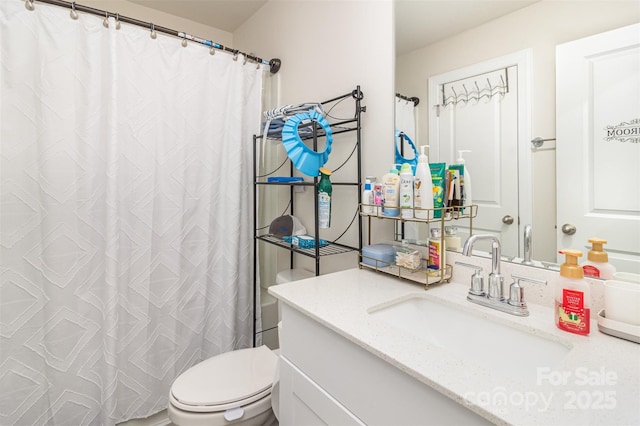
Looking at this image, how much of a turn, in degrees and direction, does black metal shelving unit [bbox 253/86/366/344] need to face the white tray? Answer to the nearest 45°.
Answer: approximately 90° to its left

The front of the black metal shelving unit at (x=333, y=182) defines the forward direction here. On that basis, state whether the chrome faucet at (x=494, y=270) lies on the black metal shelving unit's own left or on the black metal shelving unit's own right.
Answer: on the black metal shelving unit's own left

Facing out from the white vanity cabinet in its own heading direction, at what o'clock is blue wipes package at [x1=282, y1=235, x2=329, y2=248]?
The blue wipes package is roughly at 4 o'clock from the white vanity cabinet.

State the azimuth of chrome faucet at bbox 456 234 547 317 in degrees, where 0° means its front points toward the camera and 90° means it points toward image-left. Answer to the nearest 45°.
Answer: approximately 45°

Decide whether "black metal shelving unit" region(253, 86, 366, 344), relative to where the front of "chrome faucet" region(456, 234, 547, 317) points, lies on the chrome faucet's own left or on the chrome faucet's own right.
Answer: on the chrome faucet's own right

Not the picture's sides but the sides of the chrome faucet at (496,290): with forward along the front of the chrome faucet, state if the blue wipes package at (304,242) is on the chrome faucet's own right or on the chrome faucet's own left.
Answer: on the chrome faucet's own right

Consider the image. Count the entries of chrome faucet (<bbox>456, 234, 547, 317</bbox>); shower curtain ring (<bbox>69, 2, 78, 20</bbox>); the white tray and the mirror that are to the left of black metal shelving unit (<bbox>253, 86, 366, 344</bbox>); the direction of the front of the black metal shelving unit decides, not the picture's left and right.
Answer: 3
